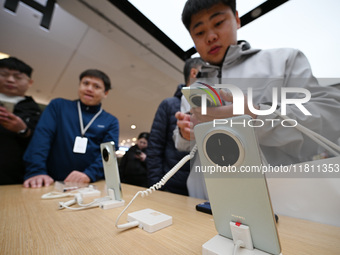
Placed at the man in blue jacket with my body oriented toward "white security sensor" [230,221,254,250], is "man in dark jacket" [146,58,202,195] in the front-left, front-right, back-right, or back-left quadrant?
front-left

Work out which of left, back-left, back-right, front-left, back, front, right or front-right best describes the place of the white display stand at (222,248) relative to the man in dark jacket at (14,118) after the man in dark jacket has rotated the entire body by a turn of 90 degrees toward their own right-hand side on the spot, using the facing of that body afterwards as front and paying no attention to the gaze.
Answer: back-left

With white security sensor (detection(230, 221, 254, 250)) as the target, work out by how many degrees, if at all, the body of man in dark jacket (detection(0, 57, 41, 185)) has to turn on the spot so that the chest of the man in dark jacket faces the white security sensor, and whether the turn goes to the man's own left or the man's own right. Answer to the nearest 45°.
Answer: approximately 45° to the man's own left

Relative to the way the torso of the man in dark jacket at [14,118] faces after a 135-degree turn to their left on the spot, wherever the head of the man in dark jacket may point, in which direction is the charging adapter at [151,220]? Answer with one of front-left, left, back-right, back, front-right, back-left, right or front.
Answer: right

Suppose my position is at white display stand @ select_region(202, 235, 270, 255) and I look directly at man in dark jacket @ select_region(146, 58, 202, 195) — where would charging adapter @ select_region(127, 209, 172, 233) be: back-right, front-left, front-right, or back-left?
front-left

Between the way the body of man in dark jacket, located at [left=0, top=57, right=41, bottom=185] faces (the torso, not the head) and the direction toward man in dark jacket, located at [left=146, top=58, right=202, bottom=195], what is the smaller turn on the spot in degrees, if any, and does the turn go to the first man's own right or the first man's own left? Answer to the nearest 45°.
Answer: approximately 90° to the first man's own left
